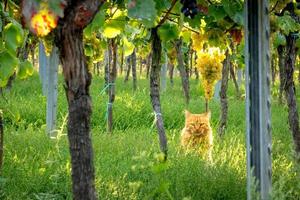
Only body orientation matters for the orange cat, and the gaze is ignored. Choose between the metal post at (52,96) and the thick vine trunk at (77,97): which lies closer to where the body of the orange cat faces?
the thick vine trunk

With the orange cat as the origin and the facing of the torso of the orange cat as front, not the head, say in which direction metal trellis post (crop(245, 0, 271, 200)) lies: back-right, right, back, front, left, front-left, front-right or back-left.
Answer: front

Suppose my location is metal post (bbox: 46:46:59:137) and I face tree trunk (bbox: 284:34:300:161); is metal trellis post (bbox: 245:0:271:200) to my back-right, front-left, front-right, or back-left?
front-right

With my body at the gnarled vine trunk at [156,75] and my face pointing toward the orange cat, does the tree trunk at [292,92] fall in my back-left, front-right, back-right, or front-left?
front-right

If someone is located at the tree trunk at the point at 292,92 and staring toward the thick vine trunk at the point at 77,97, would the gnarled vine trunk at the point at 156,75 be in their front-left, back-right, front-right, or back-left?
front-right

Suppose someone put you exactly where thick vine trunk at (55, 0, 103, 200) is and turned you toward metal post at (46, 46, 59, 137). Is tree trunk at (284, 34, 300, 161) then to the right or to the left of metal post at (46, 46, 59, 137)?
right

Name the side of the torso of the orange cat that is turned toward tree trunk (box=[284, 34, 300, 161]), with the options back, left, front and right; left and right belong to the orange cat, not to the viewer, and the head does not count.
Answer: left

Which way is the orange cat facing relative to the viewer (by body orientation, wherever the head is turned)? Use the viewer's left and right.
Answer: facing the viewer

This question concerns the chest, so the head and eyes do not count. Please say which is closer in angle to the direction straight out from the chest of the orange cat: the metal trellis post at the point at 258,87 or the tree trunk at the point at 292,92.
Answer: the metal trellis post

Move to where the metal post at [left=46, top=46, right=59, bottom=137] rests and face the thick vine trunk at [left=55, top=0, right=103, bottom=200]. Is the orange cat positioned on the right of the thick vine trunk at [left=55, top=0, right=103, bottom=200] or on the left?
left

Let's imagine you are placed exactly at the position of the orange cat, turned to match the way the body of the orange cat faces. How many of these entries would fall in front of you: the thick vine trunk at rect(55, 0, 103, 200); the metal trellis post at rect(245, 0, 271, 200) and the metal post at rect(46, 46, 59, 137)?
2

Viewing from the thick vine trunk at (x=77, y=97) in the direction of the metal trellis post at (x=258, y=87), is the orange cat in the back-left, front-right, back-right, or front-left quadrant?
front-left

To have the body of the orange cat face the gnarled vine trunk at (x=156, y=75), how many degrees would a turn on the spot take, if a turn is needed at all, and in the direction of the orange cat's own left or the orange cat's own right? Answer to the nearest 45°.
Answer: approximately 45° to the orange cat's own right

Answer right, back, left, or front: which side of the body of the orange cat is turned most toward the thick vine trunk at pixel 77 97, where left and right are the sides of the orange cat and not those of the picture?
front
